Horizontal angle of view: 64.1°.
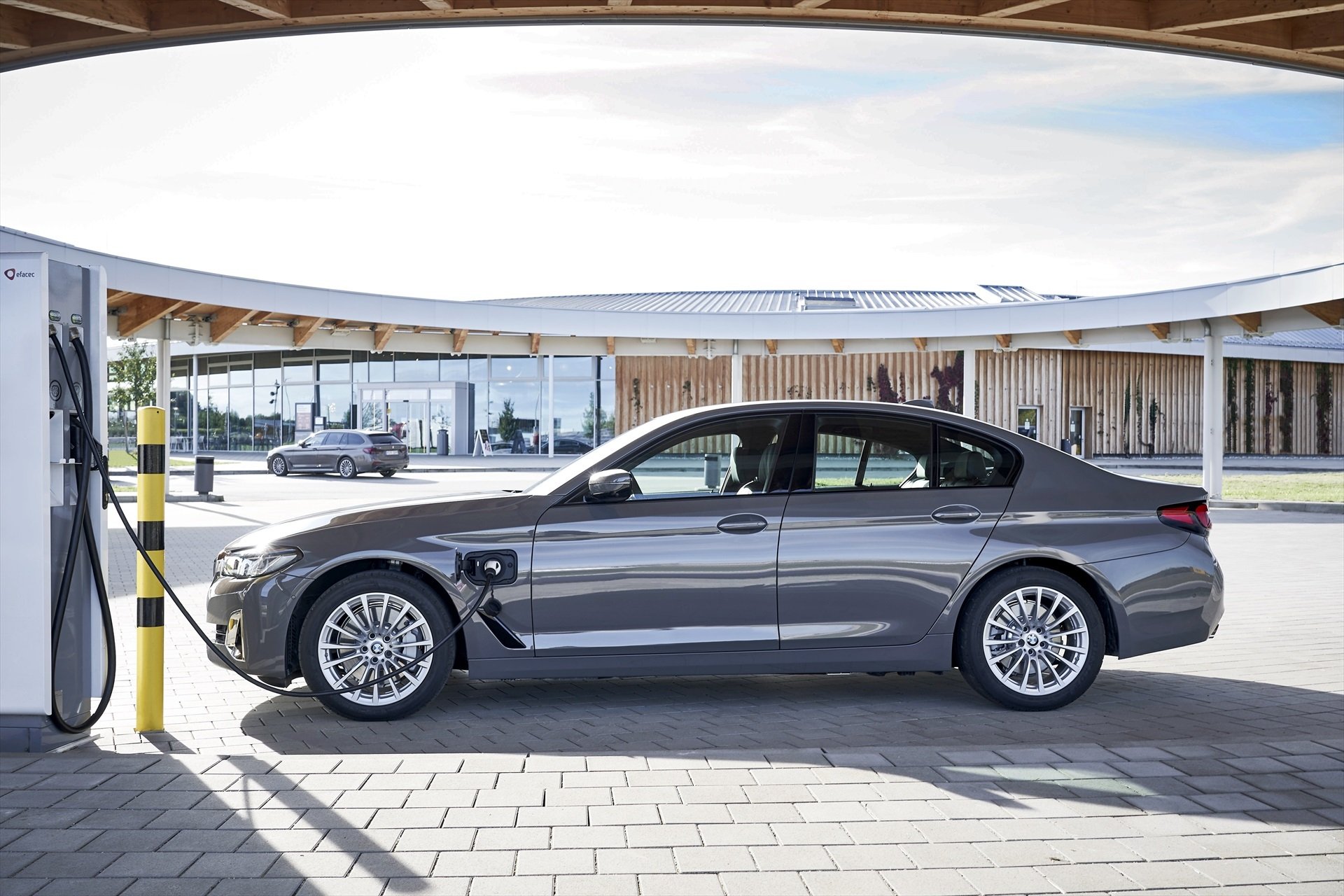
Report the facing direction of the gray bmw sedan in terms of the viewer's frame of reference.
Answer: facing to the left of the viewer

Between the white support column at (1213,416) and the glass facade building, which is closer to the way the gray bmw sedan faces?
the glass facade building

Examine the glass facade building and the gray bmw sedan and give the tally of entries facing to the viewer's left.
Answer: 1

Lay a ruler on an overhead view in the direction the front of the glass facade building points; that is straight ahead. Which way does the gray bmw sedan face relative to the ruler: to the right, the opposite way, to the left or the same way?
to the right

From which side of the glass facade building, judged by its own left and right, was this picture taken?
front

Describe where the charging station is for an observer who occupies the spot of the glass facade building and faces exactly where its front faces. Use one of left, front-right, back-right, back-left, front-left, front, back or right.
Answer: front

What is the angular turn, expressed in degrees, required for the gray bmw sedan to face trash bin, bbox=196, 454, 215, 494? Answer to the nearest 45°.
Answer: approximately 45° to its right

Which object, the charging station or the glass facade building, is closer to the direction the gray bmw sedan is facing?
the charging station

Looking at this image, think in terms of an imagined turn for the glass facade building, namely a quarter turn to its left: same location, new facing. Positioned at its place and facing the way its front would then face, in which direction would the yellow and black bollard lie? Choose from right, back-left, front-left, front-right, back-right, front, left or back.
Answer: right

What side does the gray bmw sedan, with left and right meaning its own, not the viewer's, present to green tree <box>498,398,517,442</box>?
right
